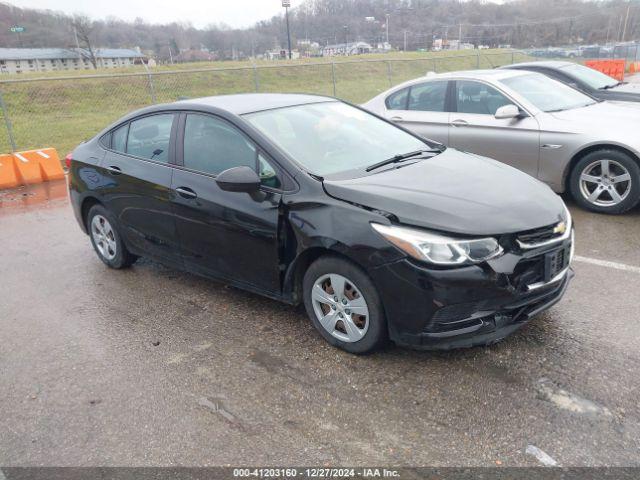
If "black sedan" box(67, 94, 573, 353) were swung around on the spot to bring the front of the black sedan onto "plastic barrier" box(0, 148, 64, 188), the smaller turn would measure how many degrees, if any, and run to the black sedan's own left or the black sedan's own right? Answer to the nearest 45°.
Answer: approximately 180°

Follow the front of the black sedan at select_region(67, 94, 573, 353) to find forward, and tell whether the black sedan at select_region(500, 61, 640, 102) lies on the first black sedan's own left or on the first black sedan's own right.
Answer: on the first black sedan's own left

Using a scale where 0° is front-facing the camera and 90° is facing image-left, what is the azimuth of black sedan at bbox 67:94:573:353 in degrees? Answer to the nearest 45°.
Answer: approximately 315°

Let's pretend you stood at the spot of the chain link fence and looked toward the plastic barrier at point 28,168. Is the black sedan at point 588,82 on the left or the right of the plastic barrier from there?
left
